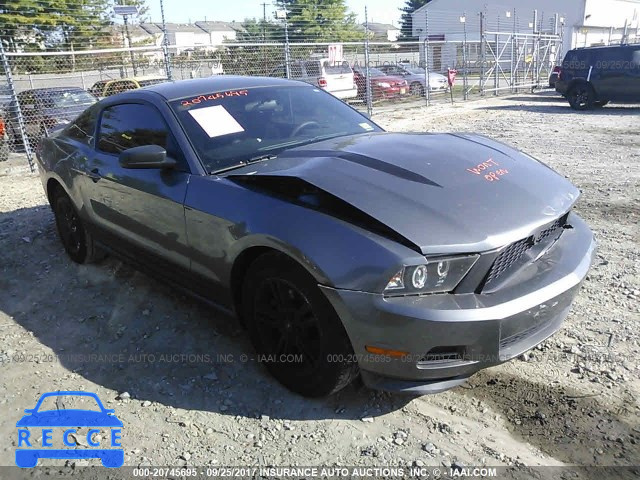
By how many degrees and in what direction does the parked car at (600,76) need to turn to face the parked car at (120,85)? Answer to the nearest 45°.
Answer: approximately 135° to its right

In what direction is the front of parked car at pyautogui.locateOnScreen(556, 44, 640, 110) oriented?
to the viewer's right

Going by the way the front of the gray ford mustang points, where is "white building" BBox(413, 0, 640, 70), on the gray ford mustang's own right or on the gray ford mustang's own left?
on the gray ford mustang's own left

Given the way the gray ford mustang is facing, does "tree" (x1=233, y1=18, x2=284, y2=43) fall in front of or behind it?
behind

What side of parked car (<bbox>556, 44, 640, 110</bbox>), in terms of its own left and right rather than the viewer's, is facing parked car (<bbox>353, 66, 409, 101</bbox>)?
back

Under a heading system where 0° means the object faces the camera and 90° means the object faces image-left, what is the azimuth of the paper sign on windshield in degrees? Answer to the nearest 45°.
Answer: approximately 315°

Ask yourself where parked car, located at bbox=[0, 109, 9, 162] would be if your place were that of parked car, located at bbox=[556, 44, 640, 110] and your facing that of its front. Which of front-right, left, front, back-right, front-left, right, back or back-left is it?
back-right

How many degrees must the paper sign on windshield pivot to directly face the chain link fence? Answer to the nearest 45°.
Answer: approximately 135° to its left

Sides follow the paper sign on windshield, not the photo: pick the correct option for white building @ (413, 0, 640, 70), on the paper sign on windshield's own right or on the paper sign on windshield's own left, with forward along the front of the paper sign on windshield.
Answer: on the paper sign on windshield's own left

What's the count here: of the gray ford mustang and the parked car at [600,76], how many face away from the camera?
0

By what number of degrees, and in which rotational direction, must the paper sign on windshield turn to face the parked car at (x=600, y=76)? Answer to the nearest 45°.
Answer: approximately 90° to its left

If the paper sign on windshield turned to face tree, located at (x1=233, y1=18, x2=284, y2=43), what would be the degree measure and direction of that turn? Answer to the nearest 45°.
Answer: approximately 135° to its left
